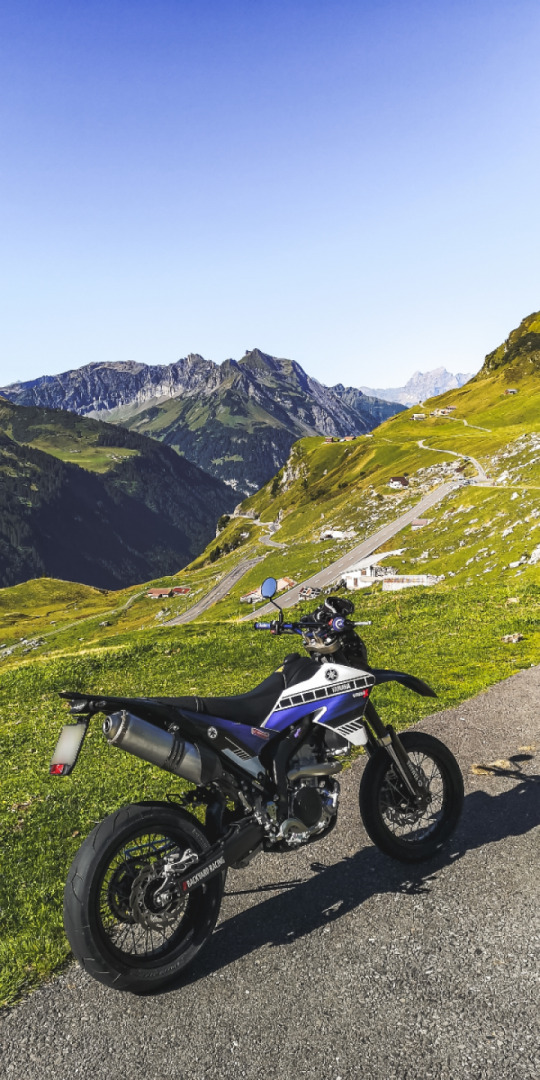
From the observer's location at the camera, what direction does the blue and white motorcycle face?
facing away from the viewer and to the right of the viewer
